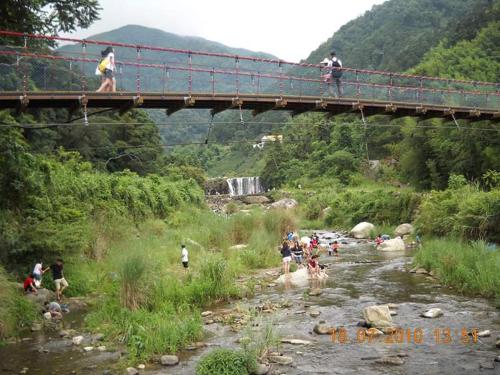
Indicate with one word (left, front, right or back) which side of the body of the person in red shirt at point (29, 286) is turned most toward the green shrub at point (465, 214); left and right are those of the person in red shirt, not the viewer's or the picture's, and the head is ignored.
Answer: front

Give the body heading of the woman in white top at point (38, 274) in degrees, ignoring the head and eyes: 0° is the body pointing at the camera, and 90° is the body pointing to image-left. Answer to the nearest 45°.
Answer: approximately 270°

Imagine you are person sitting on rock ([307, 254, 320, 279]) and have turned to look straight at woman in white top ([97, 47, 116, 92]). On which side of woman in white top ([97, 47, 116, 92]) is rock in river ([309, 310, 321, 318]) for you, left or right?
left

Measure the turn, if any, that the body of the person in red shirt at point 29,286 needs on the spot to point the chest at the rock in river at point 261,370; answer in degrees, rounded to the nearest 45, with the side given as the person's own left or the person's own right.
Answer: approximately 45° to the person's own right

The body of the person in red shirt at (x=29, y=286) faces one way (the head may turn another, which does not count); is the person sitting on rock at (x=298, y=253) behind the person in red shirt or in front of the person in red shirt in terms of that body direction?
in front

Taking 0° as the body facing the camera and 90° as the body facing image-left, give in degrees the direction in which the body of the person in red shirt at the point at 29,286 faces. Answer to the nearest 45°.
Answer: approximately 270°

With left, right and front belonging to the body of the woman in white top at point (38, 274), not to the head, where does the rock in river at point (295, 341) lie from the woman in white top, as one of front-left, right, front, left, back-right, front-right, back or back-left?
front-right

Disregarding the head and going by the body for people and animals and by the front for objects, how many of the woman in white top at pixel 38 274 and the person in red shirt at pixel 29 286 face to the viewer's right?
2

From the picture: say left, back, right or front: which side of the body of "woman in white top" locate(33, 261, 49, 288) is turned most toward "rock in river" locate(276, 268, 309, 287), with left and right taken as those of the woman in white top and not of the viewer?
front

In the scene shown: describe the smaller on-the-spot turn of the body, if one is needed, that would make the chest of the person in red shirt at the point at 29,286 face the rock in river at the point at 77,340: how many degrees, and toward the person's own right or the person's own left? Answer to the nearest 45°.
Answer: approximately 90° to the person's own right
